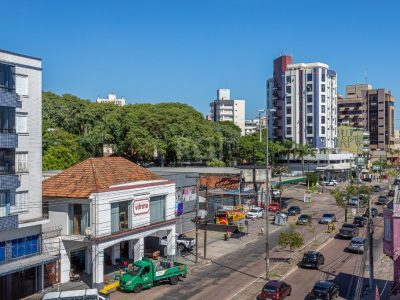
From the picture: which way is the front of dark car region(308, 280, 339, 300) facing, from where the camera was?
facing away from the viewer and to the right of the viewer

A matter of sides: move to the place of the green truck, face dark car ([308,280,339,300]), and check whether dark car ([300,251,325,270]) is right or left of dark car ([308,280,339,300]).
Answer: left

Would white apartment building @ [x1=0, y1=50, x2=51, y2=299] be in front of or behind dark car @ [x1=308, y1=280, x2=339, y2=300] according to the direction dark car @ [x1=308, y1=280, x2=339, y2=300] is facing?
behind

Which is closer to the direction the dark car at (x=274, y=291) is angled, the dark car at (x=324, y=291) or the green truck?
the dark car

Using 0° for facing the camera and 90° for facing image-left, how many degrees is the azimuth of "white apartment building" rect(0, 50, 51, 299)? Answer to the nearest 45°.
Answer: approximately 315°

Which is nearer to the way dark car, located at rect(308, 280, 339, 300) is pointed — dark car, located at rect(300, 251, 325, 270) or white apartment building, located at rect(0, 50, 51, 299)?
the dark car
